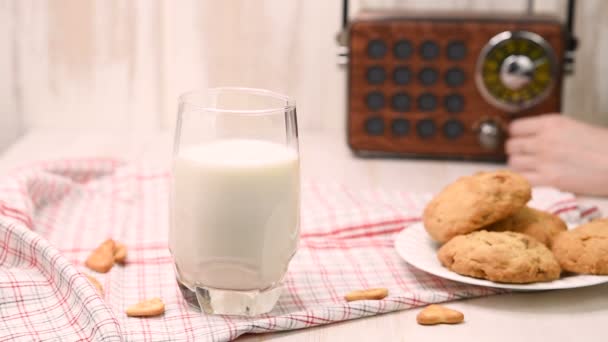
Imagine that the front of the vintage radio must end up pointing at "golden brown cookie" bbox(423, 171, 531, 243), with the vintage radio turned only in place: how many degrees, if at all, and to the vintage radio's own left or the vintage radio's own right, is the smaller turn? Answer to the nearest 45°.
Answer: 0° — it already faces it

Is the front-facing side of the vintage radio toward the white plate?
yes

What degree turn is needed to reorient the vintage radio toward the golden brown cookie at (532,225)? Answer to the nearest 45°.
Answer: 0° — it already faces it

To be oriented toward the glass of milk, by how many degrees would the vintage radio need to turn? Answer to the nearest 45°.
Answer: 0° — it already faces it

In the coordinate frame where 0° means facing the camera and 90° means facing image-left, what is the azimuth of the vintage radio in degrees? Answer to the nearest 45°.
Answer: approximately 0°

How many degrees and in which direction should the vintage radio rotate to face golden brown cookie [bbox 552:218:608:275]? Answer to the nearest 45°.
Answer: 0° — it already faces it
